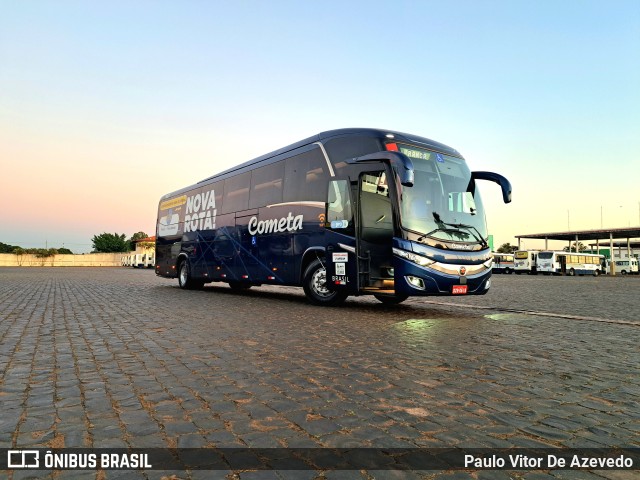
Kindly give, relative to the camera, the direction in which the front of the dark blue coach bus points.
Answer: facing the viewer and to the right of the viewer
